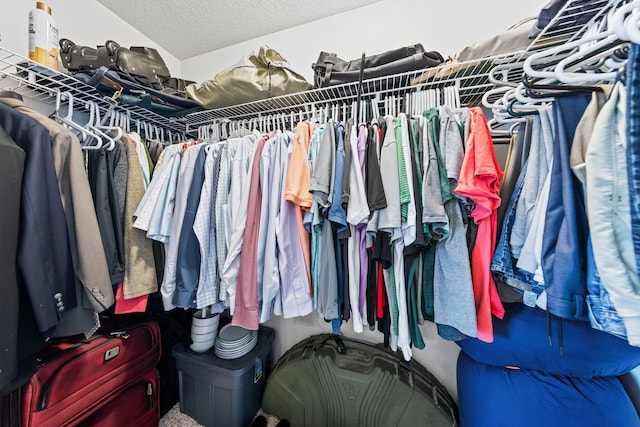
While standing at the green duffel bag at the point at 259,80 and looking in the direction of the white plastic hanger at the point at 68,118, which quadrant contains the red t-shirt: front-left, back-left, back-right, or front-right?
back-left
